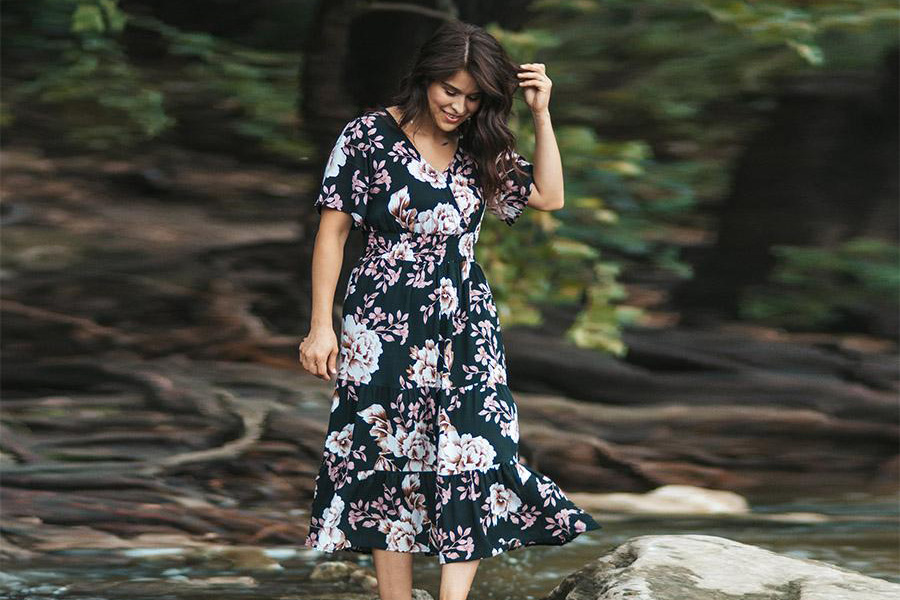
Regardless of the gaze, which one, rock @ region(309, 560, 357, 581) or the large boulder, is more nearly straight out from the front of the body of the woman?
the large boulder

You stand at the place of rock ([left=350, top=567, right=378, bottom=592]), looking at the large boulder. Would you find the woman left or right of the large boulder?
right

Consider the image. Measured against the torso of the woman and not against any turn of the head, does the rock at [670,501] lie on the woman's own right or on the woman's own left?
on the woman's own left

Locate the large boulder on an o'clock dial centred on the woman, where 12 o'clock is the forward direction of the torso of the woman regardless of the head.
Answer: The large boulder is roughly at 10 o'clock from the woman.

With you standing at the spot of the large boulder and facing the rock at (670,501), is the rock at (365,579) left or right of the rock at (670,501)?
left

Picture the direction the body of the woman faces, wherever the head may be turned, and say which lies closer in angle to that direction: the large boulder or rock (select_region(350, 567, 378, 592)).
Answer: the large boulder

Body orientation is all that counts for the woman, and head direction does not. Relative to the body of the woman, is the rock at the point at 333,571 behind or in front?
behind

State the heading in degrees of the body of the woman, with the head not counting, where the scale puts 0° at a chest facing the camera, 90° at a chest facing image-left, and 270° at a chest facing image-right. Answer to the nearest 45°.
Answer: approximately 315°
